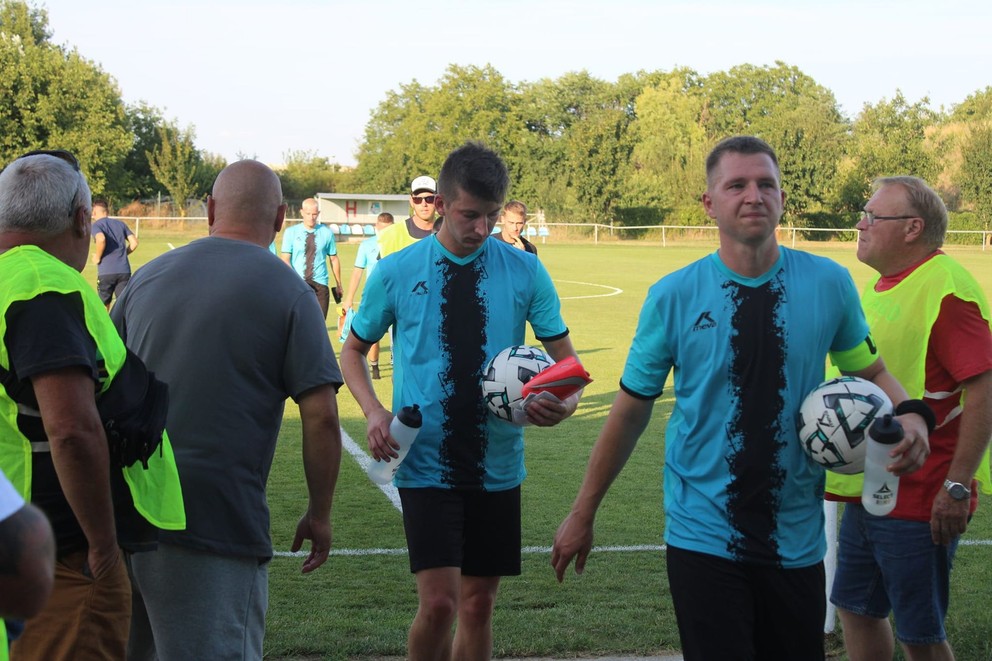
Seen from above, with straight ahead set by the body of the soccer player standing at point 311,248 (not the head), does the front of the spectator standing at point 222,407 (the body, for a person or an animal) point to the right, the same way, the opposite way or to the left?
the opposite way

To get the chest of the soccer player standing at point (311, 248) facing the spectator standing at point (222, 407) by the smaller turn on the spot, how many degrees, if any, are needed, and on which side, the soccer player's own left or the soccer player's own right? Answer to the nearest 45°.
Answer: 0° — they already face them

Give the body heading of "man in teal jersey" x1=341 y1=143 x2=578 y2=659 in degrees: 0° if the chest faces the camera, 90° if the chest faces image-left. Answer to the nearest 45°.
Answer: approximately 0°

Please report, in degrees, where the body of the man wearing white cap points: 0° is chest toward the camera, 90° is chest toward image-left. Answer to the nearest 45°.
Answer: approximately 0°

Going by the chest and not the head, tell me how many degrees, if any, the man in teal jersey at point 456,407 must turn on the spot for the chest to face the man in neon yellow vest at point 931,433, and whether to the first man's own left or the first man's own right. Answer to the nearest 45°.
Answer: approximately 90° to the first man's own left

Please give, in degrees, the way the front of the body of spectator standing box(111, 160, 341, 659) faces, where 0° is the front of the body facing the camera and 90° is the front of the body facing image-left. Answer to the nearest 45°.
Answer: approximately 180°

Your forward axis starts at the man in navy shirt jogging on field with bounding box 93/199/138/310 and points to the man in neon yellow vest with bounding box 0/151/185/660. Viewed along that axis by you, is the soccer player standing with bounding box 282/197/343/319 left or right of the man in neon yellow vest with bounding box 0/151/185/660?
left

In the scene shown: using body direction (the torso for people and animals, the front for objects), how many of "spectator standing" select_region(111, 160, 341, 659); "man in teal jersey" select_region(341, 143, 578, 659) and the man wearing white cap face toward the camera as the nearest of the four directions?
2

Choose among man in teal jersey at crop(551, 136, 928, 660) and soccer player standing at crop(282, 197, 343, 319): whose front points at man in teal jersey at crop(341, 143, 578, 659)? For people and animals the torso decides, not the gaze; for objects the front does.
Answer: the soccer player standing

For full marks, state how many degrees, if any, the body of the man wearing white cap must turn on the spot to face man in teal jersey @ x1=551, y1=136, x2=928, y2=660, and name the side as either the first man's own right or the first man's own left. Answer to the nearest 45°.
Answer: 0° — they already face them

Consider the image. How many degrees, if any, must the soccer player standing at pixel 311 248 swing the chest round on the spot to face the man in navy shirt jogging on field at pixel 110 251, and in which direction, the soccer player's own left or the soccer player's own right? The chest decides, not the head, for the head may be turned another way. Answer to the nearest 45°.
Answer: approximately 135° to the soccer player's own right

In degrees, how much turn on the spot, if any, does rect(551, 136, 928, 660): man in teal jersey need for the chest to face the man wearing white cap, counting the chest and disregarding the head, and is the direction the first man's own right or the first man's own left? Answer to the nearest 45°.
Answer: approximately 135° to the first man's own right
